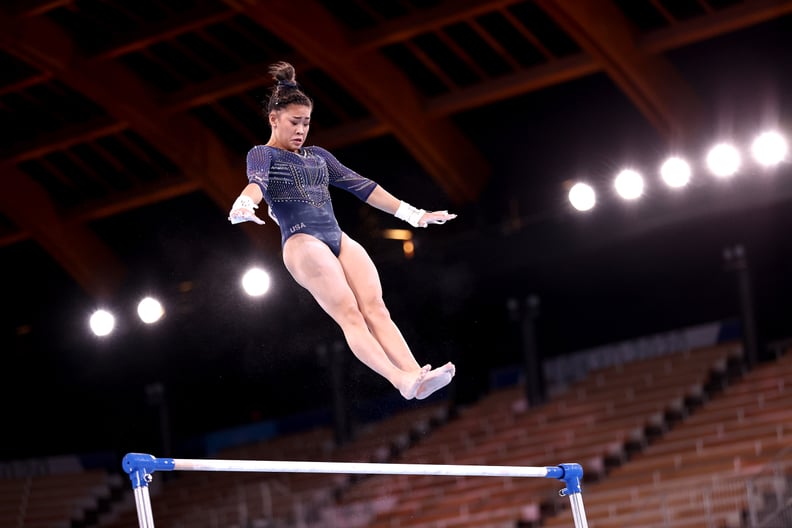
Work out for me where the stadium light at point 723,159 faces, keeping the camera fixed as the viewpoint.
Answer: facing the viewer

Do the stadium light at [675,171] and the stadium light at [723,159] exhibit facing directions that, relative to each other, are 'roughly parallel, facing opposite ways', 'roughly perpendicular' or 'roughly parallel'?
roughly parallel

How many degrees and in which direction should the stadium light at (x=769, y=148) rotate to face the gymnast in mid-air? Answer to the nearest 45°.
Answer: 0° — it already faces them

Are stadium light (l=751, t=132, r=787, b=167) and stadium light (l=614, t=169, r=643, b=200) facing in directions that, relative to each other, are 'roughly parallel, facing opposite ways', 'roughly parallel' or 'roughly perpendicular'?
roughly parallel

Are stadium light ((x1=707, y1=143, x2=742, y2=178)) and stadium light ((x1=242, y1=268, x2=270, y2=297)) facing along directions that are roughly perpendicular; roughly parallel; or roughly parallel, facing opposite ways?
roughly parallel

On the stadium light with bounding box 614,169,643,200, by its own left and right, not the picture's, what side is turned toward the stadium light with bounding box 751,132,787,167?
left

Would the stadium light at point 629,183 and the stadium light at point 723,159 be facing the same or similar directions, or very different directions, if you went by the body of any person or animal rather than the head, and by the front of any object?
same or similar directions

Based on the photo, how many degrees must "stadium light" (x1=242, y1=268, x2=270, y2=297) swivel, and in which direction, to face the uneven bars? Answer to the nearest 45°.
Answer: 0° — it already faces it

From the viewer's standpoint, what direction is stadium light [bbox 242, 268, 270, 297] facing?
toward the camera

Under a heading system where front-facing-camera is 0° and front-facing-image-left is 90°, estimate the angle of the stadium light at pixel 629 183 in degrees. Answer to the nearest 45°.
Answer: approximately 0°

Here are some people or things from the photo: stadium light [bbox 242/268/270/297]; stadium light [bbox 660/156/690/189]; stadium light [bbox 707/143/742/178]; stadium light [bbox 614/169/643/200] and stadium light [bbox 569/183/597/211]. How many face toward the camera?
5

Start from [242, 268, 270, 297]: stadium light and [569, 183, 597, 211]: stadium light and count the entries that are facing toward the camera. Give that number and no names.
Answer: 2
